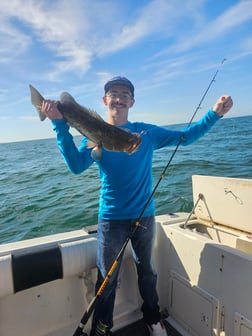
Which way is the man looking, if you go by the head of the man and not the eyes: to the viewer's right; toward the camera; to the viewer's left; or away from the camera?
toward the camera

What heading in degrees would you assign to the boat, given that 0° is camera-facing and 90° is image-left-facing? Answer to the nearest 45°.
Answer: approximately 45°

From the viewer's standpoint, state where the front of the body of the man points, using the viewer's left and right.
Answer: facing the viewer
